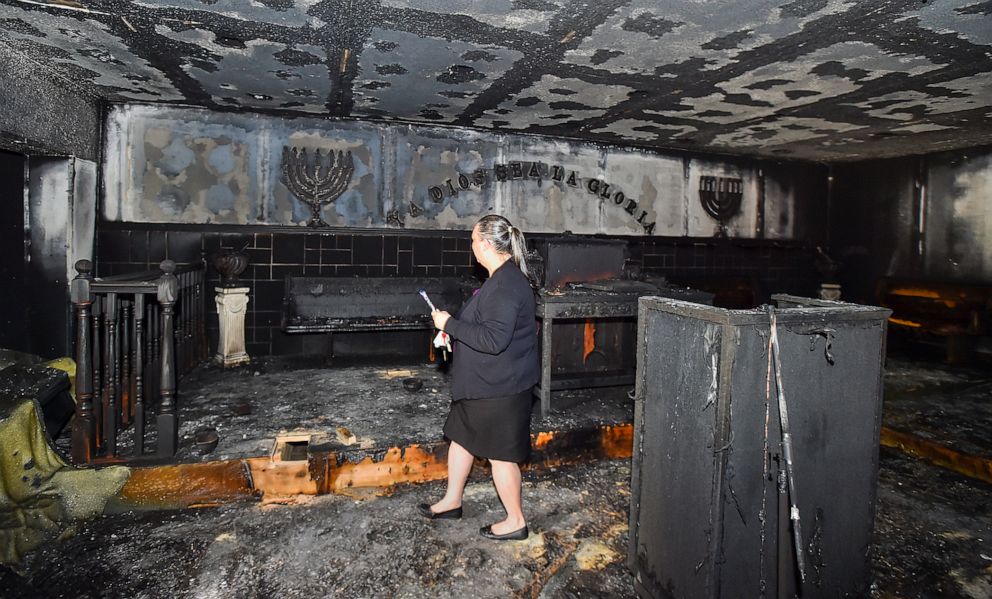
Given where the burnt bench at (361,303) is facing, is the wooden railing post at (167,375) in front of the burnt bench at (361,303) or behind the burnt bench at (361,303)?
in front

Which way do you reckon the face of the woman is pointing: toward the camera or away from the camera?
away from the camera

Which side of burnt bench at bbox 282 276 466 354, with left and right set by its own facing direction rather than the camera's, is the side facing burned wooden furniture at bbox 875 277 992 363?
left

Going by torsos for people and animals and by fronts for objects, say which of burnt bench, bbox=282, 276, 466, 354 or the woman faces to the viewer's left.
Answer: the woman

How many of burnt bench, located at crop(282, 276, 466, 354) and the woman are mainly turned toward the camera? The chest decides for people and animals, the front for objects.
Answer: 1

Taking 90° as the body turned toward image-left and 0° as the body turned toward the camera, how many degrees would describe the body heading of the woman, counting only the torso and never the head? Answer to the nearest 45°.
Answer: approximately 90°
